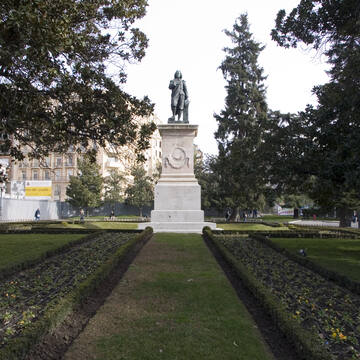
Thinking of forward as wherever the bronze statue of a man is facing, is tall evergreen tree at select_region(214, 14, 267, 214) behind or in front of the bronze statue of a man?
behind

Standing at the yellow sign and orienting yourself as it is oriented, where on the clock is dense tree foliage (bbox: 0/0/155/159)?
The dense tree foliage is roughly at 12 o'clock from the yellow sign.

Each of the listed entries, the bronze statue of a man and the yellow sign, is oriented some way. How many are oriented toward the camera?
2

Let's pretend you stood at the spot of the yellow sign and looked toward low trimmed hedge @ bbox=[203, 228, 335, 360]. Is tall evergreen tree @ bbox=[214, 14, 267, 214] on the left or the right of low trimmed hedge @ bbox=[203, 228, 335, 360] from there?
left

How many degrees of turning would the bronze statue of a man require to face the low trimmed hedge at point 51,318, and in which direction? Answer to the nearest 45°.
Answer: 0° — it already faces it

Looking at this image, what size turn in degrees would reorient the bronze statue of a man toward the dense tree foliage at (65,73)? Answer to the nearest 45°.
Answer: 0° — it already faces it

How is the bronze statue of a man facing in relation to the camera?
toward the camera

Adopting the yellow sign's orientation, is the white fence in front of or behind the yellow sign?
in front

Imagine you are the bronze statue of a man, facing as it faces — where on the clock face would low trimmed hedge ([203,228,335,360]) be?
The low trimmed hedge is roughly at 12 o'clock from the bronze statue of a man.

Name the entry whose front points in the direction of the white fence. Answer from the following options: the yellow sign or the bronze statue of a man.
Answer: the yellow sign

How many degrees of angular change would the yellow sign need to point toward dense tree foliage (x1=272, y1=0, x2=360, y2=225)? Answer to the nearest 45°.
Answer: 0° — it already faces it
